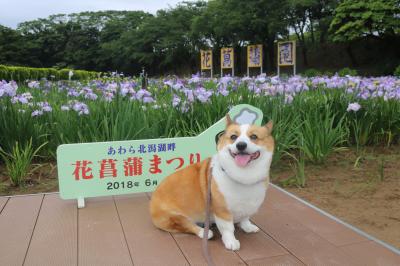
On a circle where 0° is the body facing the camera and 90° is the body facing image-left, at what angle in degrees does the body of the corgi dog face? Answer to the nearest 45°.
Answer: approximately 315°

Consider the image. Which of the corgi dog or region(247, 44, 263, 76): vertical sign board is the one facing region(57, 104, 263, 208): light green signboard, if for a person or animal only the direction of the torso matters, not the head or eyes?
the vertical sign board

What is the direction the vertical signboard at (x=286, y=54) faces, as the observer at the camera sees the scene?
facing the viewer

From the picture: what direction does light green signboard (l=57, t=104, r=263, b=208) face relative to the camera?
toward the camera

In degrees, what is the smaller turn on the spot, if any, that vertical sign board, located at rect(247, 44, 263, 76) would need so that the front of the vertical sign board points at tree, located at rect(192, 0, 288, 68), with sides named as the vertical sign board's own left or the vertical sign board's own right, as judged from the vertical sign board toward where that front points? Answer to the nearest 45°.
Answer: approximately 180°

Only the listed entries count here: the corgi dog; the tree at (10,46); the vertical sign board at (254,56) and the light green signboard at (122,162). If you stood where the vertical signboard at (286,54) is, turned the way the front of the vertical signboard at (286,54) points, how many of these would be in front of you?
2

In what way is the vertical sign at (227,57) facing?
toward the camera

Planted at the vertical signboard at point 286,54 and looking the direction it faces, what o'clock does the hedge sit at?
The hedge is roughly at 2 o'clock from the vertical signboard.

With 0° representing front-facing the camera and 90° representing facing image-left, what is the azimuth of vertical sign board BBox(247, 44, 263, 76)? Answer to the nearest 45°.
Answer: approximately 0°

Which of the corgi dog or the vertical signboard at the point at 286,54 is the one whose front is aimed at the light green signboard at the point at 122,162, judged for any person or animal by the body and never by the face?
the vertical signboard
